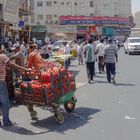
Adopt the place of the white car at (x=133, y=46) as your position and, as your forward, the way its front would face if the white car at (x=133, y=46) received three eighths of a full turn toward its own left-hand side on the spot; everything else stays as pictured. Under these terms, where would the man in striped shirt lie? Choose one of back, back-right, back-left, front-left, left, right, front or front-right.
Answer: back

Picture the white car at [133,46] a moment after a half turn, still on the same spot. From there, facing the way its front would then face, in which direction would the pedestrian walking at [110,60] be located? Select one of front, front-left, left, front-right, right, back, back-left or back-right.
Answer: back-left
